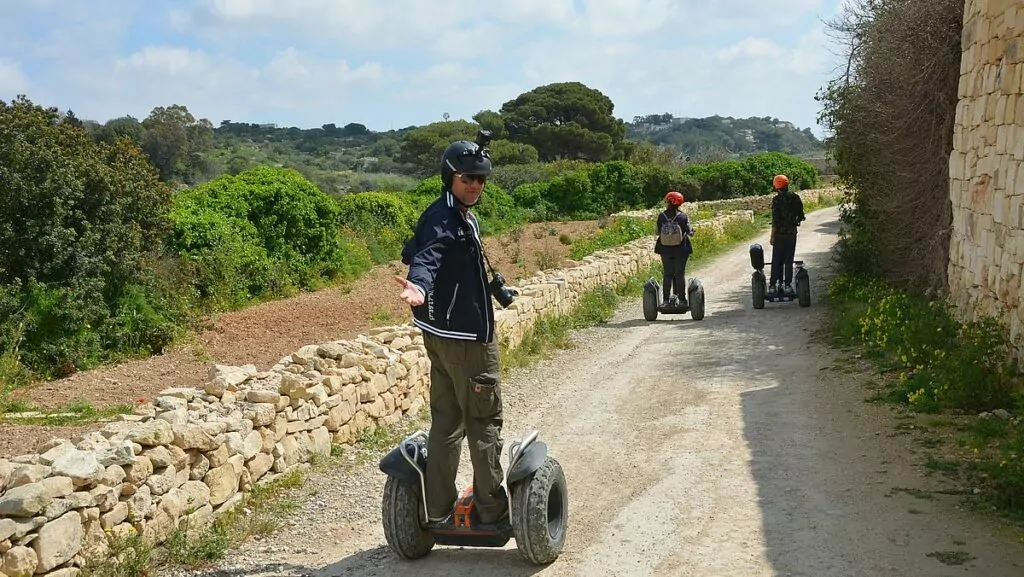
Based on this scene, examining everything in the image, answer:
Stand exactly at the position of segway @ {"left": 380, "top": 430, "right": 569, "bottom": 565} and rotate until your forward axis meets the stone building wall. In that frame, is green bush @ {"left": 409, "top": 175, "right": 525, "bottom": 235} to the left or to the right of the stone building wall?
left

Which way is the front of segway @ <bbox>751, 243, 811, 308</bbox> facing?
away from the camera

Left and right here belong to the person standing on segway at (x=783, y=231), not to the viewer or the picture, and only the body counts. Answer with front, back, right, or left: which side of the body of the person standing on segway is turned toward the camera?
back

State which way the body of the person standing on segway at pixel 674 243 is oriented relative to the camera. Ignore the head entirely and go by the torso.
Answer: away from the camera

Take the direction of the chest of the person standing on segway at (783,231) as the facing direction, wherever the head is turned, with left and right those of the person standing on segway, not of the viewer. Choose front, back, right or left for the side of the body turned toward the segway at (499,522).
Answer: back

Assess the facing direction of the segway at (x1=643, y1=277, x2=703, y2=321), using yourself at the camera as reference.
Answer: facing away from the viewer

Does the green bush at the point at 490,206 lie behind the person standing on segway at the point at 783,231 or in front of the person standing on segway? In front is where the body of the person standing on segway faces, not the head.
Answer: in front

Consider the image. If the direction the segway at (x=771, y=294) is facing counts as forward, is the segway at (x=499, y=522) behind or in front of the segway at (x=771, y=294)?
behind
